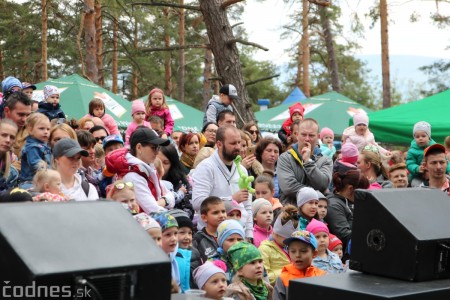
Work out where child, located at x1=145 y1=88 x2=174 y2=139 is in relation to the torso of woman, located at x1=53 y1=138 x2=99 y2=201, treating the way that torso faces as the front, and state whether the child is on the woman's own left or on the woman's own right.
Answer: on the woman's own left

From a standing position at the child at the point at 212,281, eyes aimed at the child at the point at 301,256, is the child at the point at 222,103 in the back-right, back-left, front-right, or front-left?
front-left

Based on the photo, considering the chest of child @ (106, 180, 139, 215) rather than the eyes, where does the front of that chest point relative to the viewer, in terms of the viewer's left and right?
facing the viewer and to the right of the viewer

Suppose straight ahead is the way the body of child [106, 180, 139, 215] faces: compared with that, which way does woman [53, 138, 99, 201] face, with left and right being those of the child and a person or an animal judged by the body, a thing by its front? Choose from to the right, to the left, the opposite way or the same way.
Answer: the same way

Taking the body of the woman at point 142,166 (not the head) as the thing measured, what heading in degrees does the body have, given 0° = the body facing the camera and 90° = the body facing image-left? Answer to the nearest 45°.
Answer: approximately 270°

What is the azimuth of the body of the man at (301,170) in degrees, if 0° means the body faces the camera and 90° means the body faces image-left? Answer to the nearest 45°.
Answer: approximately 0°

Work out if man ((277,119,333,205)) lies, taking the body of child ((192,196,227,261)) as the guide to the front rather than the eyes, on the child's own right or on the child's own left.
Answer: on the child's own left

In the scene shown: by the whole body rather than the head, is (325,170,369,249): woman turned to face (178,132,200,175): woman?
no

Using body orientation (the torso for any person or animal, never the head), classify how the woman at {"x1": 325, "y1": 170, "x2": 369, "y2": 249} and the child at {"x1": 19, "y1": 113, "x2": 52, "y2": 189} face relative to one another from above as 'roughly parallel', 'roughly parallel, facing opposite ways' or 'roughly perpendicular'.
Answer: roughly parallel

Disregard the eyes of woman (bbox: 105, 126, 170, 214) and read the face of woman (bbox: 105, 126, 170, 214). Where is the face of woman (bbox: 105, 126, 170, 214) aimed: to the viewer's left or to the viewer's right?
to the viewer's right

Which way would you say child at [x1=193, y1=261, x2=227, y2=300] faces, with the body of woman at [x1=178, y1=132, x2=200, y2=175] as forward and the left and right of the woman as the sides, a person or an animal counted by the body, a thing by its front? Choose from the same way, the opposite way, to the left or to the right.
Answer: the same way

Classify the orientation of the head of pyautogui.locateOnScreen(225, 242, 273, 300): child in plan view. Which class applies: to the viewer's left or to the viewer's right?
to the viewer's right

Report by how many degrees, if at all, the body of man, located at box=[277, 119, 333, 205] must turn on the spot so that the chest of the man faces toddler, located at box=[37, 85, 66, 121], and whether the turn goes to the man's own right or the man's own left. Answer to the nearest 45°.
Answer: approximately 90° to the man's own right

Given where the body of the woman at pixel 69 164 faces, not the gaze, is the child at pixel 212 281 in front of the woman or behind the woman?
in front

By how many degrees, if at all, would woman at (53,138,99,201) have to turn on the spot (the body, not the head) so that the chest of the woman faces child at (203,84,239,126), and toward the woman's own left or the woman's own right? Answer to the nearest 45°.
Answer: approximately 90° to the woman's own left
